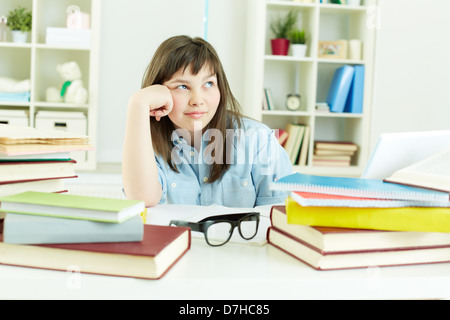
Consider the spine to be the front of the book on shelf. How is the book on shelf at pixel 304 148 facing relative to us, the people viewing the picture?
facing the viewer

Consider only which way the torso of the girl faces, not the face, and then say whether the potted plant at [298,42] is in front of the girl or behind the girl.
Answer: behind

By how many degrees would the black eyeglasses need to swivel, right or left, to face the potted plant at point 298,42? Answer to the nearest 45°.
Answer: approximately 135° to its left

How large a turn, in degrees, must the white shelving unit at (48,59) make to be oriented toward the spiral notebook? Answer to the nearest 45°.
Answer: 0° — it already faces it

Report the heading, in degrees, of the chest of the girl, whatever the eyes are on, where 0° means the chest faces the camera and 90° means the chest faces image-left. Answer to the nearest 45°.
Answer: approximately 0°

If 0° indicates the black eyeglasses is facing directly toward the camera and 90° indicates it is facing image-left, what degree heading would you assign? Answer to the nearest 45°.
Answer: approximately 315°

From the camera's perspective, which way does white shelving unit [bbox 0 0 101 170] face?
toward the camera

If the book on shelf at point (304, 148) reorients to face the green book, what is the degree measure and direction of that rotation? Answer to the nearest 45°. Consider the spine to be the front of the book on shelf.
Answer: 0° — it already faces it

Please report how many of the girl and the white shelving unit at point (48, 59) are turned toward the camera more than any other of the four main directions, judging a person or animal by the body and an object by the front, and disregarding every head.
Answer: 2

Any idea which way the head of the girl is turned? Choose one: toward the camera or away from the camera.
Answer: toward the camera
